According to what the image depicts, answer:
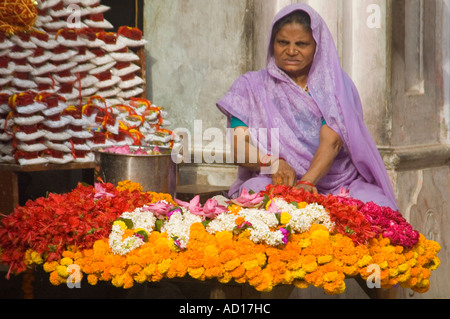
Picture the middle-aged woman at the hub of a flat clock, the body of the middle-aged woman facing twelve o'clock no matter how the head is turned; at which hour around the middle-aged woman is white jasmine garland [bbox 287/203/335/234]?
The white jasmine garland is roughly at 12 o'clock from the middle-aged woman.

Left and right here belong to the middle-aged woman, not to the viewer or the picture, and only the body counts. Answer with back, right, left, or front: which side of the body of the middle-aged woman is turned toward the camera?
front

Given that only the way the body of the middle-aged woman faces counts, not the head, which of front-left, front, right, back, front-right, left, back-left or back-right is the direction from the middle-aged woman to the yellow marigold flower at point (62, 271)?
front-right

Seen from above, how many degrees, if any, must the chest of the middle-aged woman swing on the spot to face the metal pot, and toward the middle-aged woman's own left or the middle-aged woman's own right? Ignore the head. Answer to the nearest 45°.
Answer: approximately 90° to the middle-aged woman's own right

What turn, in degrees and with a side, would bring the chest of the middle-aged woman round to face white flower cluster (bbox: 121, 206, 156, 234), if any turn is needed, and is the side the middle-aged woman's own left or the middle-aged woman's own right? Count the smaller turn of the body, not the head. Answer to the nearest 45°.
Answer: approximately 45° to the middle-aged woman's own right

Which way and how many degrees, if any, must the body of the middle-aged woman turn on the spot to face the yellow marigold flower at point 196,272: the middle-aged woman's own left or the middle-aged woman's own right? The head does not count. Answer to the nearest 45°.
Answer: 0° — they already face it

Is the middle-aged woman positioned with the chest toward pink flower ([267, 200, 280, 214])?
yes

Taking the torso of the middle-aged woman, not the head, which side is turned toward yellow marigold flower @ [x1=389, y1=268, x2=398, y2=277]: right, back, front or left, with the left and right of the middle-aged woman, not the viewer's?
front

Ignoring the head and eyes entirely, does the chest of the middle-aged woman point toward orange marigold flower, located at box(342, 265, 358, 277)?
yes

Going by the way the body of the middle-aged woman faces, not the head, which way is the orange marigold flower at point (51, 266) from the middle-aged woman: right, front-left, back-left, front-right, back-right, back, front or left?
front-right

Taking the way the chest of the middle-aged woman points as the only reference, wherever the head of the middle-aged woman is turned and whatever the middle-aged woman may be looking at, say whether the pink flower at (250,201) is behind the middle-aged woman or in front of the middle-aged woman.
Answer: in front

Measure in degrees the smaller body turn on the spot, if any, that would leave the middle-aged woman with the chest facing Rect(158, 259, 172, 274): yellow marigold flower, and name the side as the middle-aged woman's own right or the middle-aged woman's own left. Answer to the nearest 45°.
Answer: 0° — they already face it

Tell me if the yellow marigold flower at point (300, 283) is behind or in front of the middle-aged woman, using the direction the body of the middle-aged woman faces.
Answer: in front

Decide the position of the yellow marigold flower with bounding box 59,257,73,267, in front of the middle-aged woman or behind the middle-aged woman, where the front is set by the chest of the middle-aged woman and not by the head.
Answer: in front

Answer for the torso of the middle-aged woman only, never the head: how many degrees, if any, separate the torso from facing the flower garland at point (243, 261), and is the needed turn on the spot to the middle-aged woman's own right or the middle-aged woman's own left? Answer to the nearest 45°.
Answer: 0° — they already face it

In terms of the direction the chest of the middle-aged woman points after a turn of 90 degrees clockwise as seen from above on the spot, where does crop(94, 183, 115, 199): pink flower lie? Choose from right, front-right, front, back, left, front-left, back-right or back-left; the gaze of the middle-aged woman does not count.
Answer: front-left

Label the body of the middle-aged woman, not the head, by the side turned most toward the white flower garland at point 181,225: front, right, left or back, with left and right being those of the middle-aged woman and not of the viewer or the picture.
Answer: front
